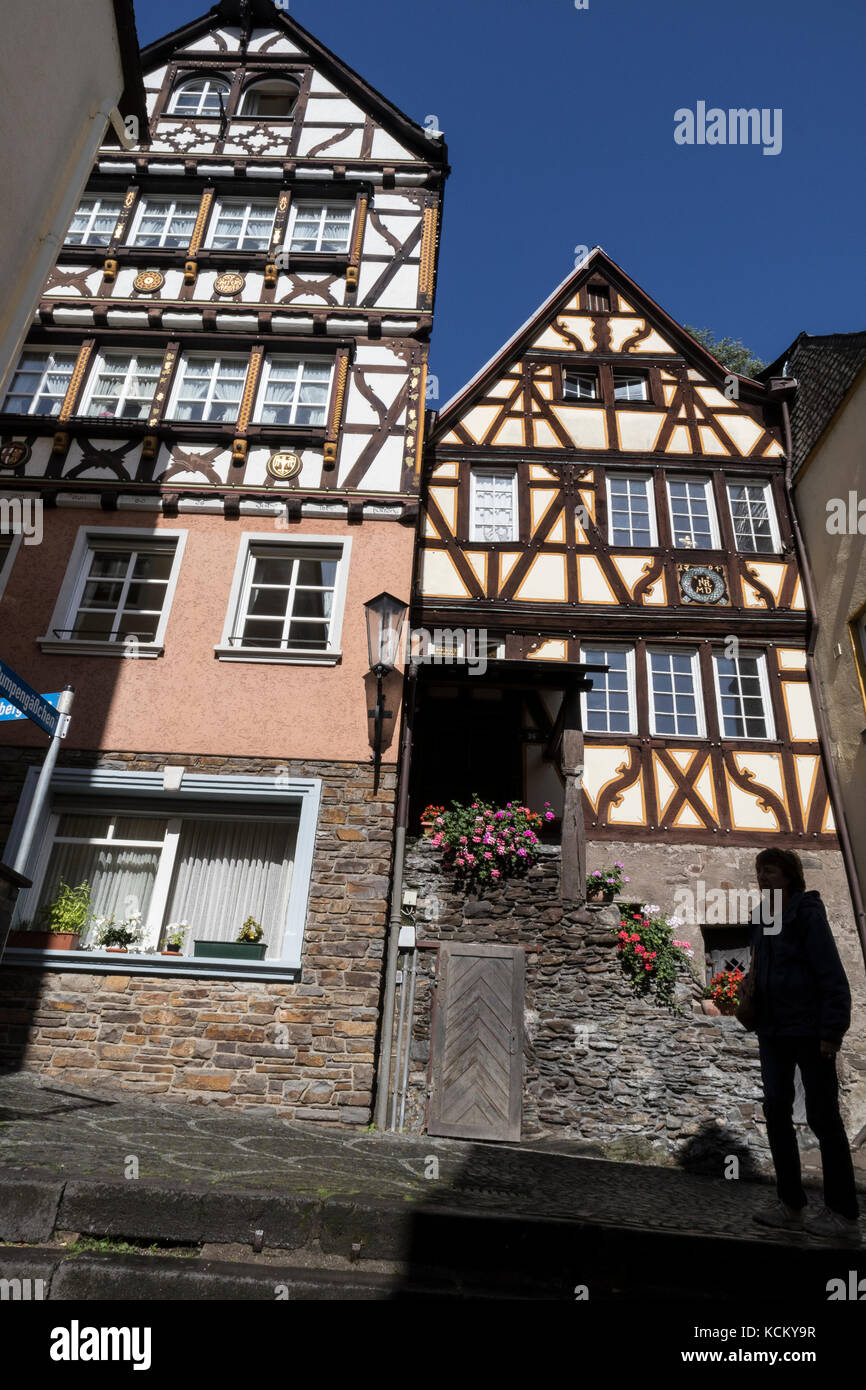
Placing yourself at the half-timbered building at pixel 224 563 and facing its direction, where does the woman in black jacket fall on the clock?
The woman in black jacket is roughly at 11 o'clock from the half-timbered building.

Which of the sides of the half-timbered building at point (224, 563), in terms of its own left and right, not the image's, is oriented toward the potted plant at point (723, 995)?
left

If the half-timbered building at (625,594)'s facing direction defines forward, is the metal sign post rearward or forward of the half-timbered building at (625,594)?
forward

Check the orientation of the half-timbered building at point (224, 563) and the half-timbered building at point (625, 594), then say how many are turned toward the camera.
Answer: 2

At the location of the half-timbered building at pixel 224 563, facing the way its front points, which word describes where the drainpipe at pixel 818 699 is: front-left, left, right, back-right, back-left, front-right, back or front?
left

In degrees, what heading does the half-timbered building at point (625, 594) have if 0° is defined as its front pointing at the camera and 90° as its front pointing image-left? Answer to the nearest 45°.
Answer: approximately 0°

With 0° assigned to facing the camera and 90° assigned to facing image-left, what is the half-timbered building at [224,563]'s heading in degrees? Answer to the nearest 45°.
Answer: approximately 0°

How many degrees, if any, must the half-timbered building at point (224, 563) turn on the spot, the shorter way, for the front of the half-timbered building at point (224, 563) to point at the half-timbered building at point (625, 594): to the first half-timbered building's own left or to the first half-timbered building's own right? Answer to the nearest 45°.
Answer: approximately 90° to the first half-timbered building's own left

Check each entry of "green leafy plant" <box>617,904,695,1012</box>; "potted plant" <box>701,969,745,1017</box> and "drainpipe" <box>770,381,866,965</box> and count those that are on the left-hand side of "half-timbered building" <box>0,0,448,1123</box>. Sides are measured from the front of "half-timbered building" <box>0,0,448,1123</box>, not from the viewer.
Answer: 3
